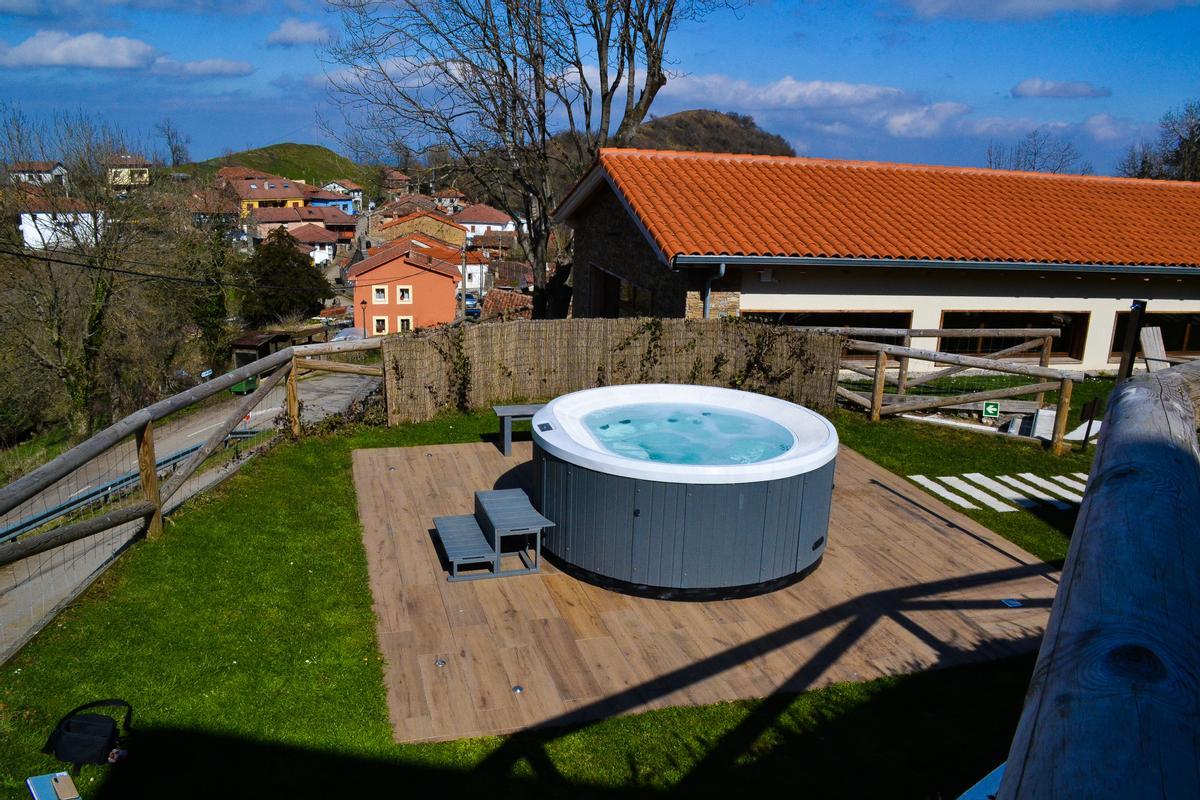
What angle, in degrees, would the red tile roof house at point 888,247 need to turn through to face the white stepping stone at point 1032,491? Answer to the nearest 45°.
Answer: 0° — it already faces it

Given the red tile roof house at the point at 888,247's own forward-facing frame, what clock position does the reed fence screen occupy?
The reed fence screen is roughly at 1 o'clock from the red tile roof house.

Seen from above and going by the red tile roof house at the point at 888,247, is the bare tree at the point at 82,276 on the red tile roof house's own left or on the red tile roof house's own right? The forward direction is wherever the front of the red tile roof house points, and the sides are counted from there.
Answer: on the red tile roof house's own right

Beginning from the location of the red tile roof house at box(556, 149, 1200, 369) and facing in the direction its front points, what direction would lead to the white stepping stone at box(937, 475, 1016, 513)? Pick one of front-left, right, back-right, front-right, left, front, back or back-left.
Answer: front

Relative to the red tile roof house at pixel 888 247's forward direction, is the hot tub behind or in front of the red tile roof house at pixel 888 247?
in front

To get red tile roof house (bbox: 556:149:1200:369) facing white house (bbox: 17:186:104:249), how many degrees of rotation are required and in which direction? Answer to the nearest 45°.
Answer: approximately 90° to its right

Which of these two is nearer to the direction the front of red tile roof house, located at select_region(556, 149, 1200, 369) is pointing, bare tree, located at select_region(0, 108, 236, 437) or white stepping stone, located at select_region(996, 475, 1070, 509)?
the white stepping stone

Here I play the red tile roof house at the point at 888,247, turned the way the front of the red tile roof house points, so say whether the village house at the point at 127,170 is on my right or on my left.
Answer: on my right

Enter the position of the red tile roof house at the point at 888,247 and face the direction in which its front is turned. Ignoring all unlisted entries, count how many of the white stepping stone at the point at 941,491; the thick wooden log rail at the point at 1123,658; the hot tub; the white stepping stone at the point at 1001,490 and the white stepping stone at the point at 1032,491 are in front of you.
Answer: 5

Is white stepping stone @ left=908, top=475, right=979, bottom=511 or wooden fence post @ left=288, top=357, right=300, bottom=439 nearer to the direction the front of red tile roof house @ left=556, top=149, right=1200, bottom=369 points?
the white stepping stone

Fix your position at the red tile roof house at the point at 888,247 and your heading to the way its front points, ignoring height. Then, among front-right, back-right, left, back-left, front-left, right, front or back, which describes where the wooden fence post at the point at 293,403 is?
front-right

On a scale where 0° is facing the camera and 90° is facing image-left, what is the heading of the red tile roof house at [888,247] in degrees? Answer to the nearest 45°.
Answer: approximately 0°

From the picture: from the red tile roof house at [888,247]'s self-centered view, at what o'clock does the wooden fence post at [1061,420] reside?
The wooden fence post is roughly at 11 o'clock from the red tile roof house.

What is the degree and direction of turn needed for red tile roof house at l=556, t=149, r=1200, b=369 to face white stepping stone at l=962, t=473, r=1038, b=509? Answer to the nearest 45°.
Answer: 0° — it already faces it

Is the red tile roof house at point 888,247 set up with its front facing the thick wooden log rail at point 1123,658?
yes

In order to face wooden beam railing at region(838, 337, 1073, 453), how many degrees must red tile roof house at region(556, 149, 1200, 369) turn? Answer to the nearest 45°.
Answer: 0° — it already faces it
